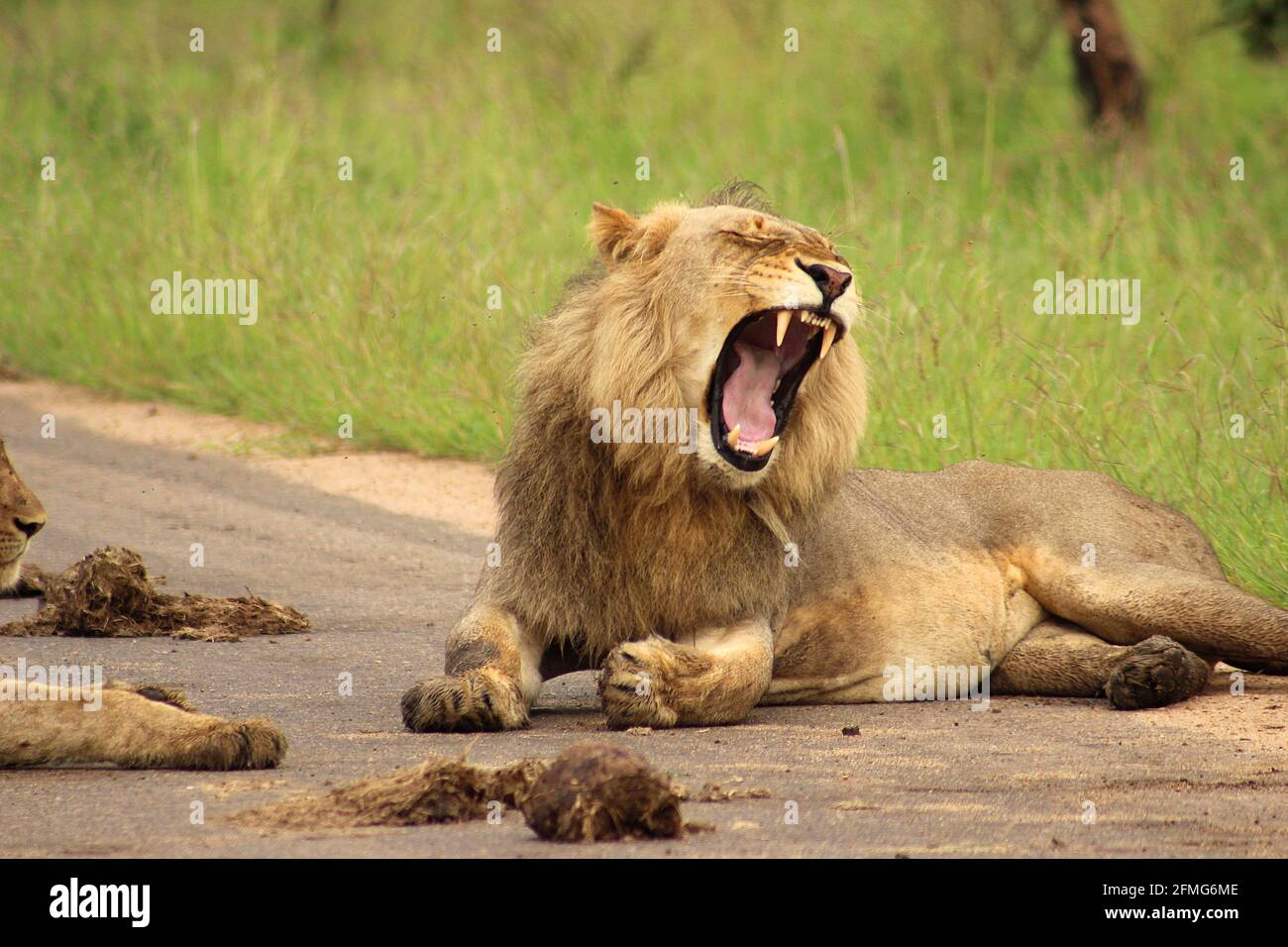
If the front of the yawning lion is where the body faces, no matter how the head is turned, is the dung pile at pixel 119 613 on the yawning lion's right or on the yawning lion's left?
on the yawning lion's right

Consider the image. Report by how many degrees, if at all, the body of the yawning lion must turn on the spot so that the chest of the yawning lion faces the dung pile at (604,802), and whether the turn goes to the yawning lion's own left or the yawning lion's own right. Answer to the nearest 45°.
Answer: approximately 45° to the yawning lion's own left

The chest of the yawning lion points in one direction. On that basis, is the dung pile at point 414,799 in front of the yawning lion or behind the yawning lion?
in front

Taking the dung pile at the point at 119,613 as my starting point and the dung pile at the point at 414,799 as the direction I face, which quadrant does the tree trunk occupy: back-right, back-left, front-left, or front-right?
back-left

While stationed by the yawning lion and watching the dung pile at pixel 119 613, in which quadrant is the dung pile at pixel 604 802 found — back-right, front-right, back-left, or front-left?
back-left

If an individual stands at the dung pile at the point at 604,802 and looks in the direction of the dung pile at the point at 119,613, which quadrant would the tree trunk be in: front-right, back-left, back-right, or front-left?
front-right

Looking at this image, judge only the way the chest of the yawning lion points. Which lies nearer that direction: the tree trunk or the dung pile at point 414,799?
the dung pile

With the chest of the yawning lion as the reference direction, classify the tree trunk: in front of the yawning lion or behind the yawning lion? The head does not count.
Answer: behind

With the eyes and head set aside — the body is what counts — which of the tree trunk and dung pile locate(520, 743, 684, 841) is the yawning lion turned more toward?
the dung pile

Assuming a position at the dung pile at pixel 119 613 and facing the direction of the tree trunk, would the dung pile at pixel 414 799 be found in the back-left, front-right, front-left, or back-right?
back-right

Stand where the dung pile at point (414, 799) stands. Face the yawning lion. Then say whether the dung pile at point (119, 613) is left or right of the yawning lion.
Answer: left

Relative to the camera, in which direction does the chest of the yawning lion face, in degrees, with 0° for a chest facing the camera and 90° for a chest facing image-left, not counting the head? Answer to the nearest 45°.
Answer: approximately 45°
